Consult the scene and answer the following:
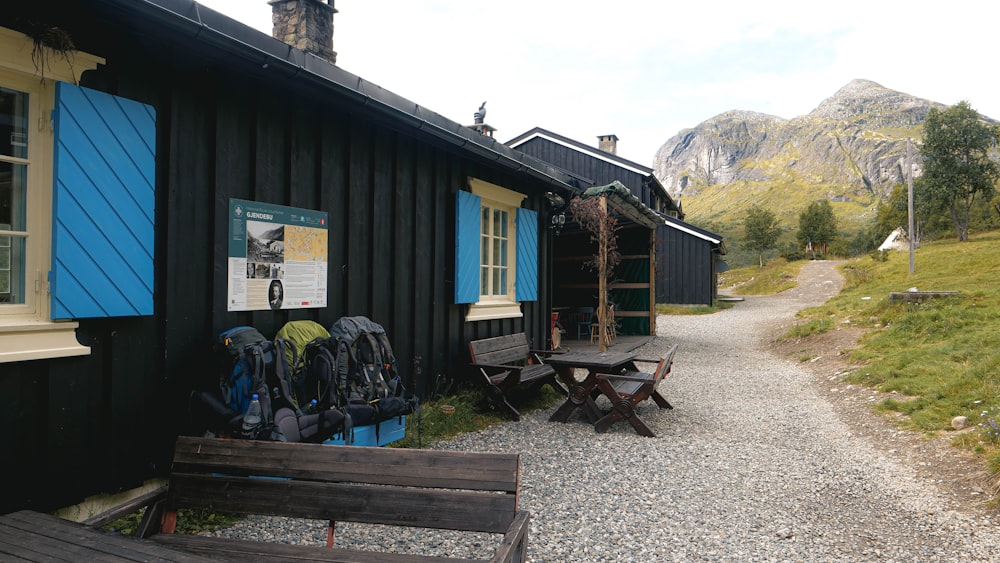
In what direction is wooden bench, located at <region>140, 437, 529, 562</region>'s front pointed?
toward the camera

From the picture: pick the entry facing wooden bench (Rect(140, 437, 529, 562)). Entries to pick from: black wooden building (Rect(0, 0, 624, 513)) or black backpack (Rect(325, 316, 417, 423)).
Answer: the black wooden building

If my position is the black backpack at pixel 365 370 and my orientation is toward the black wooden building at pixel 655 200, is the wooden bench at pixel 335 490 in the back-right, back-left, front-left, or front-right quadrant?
back-right

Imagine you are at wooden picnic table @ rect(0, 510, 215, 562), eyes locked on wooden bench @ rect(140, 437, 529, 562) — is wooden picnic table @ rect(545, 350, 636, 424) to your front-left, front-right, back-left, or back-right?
front-left

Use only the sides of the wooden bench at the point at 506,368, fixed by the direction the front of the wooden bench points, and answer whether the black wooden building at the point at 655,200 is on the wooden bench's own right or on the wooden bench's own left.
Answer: on the wooden bench's own left

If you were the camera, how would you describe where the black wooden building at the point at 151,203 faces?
facing the viewer and to the right of the viewer

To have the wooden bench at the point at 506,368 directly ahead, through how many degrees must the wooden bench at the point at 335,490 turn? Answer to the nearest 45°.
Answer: approximately 135° to its left

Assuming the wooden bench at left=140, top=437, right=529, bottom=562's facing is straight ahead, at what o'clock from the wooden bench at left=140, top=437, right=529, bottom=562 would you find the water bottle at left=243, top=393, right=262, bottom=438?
The water bottle is roughly at 5 o'clock from the wooden bench.

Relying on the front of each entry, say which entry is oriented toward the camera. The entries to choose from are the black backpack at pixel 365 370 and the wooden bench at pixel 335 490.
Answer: the wooden bench
